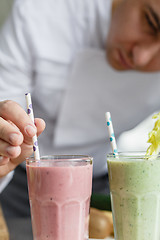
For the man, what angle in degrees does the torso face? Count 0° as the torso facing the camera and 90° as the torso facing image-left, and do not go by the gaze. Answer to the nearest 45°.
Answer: approximately 315°

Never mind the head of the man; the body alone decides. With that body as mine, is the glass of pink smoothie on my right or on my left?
on my right

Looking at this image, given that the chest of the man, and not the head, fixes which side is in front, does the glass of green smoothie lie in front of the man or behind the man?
in front
